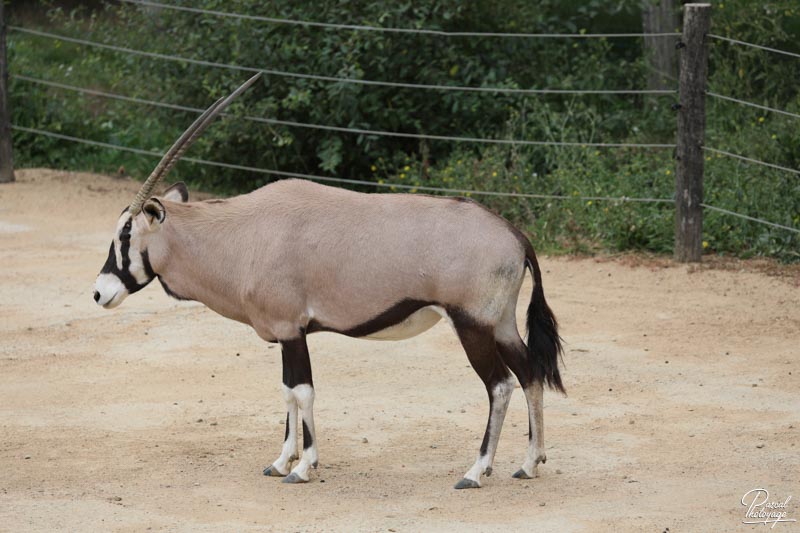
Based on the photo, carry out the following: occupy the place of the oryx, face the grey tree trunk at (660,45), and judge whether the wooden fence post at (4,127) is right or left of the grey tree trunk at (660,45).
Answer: left

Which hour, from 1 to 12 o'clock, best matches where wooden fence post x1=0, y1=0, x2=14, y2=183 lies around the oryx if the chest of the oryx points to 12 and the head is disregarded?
The wooden fence post is roughly at 2 o'clock from the oryx.

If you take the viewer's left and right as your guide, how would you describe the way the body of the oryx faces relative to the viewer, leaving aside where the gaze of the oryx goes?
facing to the left of the viewer

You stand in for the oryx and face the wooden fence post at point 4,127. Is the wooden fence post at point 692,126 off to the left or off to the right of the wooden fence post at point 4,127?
right

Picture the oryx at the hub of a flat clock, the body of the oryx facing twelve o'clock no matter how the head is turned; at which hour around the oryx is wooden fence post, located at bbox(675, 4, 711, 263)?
The wooden fence post is roughly at 4 o'clock from the oryx.

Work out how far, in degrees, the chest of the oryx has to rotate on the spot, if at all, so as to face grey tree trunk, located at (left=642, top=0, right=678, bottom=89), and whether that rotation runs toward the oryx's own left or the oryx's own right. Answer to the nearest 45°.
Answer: approximately 135° to the oryx's own right
